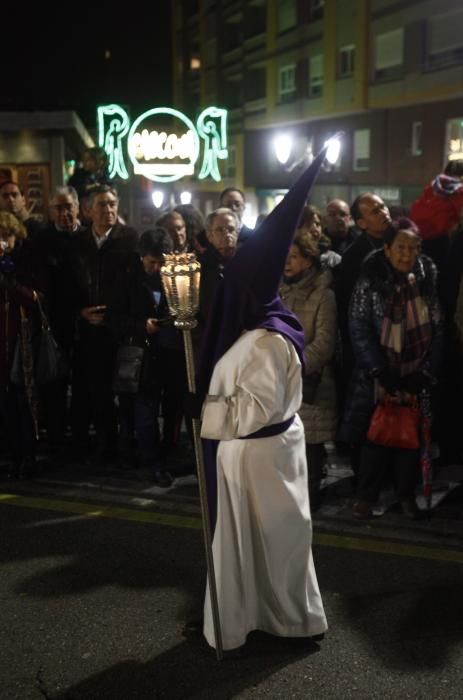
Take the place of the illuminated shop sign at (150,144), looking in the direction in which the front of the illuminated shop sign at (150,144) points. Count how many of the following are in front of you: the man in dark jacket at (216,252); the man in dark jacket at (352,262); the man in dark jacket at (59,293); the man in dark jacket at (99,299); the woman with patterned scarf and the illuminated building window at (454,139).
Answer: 5

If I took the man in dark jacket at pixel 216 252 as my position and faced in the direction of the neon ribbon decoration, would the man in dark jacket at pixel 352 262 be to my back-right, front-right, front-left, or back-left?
back-right

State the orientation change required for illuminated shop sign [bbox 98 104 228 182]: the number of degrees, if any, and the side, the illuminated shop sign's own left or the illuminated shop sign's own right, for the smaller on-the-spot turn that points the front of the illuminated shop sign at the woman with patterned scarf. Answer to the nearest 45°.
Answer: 0° — it already faces them

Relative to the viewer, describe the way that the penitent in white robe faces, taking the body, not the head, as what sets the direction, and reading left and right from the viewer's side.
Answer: facing to the left of the viewer

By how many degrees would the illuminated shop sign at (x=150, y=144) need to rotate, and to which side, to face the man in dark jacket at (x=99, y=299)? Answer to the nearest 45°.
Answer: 0° — it already faces them

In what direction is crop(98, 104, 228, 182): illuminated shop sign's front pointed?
toward the camera

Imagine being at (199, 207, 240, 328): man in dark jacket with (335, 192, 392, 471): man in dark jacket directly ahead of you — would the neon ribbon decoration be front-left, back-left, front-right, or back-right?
back-left

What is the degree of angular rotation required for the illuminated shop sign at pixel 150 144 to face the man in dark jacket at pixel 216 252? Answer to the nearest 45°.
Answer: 0° — it already faces them

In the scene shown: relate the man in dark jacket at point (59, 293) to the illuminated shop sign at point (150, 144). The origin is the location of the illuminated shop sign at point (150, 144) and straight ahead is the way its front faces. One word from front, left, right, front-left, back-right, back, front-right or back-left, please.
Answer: front
